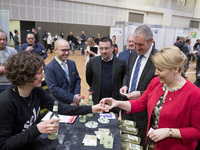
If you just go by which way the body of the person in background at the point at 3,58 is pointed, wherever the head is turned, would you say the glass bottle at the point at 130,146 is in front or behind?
in front

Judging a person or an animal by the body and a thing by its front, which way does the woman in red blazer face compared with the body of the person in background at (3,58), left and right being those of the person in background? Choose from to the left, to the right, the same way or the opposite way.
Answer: to the right

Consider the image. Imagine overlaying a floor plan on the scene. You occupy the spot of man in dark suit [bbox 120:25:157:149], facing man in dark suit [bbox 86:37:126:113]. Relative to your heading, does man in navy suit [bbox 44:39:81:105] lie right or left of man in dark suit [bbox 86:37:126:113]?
left

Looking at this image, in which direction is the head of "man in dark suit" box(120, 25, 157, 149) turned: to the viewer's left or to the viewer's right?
to the viewer's left

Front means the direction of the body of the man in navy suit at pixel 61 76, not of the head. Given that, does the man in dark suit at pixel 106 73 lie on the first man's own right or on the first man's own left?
on the first man's own left

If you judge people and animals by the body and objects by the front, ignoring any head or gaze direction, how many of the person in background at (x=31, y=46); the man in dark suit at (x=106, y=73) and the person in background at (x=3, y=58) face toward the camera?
3

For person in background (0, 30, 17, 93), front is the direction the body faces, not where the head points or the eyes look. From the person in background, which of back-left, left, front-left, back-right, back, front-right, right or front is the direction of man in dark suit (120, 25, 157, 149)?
front-left

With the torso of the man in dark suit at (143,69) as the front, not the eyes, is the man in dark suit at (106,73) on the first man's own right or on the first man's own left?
on the first man's own right

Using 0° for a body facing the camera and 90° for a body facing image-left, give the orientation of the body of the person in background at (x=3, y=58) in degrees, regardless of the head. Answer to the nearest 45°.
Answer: approximately 0°
